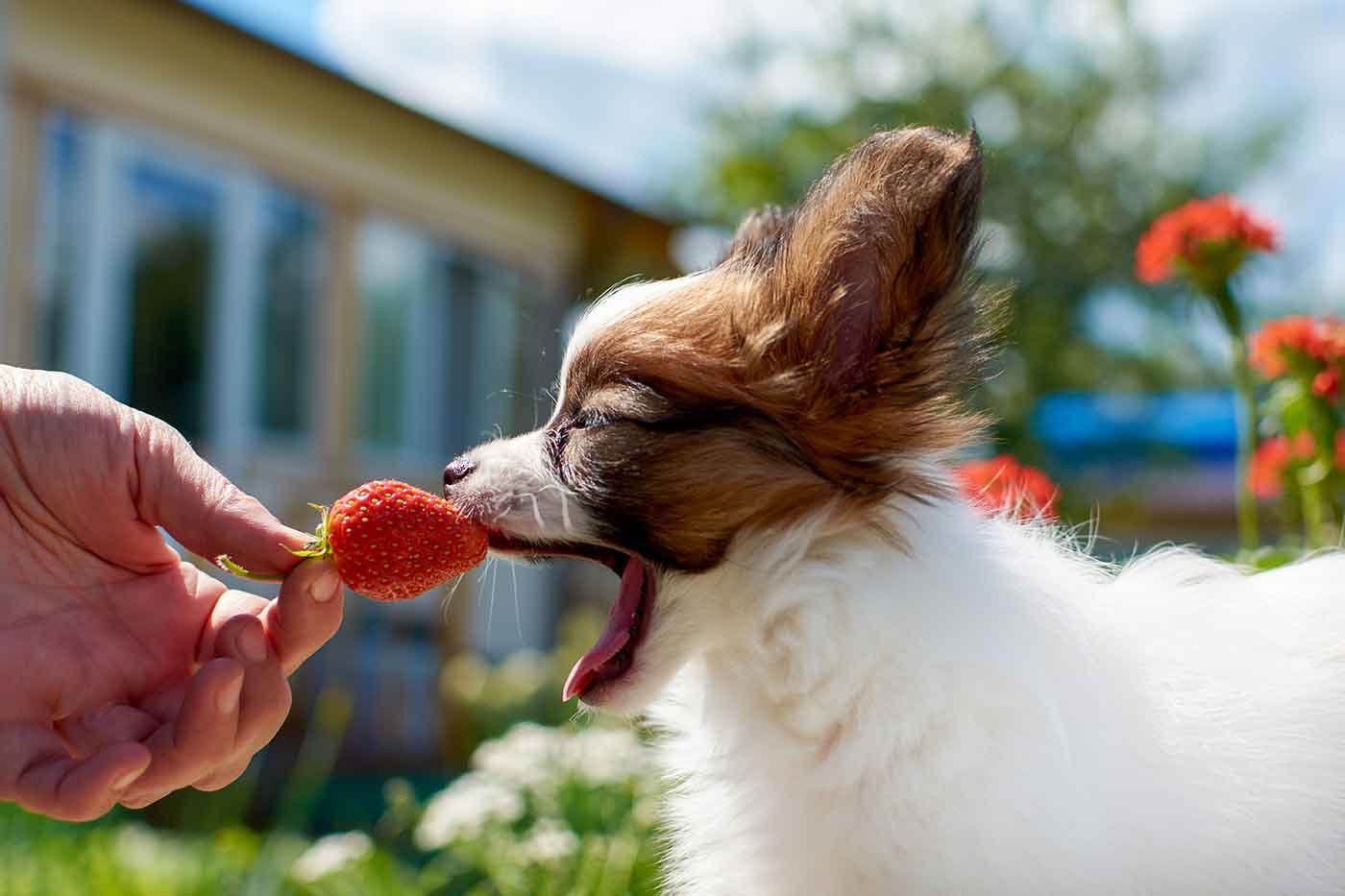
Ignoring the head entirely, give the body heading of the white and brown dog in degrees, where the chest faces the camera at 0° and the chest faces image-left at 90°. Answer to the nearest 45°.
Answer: approximately 90°

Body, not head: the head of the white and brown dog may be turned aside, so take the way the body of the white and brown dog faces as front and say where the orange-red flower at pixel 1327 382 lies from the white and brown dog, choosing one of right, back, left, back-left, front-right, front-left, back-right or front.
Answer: back-right

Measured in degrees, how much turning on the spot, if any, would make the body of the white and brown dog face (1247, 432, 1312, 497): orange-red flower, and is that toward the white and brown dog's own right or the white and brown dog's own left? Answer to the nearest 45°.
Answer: approximately 135° to the white and brown dog's own right

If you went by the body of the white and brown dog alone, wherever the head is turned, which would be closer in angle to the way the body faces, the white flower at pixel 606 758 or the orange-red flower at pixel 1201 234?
the white flower

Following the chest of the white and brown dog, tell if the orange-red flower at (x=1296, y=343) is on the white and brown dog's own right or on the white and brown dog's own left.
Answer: on the white and brown dog's own right

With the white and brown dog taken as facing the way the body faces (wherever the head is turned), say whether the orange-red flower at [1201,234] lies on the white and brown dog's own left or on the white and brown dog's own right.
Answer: on the white and brown dog's own right

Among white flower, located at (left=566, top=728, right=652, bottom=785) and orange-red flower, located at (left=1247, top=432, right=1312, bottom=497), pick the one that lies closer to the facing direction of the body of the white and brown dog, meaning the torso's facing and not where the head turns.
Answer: the white flower

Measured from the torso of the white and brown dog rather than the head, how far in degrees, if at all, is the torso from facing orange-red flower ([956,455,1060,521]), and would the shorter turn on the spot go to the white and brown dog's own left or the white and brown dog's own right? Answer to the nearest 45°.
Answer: approximately 90° to the white and brown dog's own right

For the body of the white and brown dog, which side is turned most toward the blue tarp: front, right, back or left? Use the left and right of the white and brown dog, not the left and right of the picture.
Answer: right
